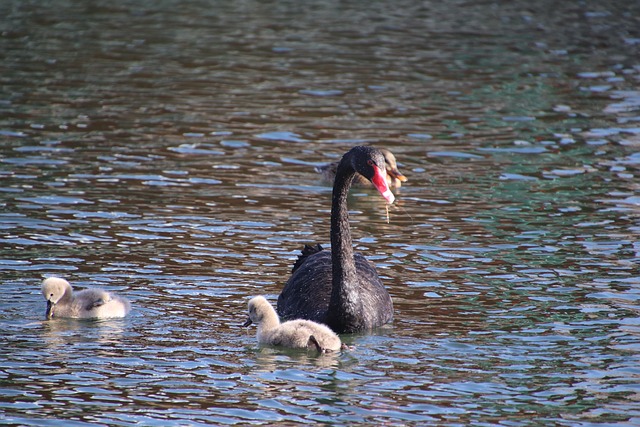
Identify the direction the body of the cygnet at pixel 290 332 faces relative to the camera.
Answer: to the viewer's left

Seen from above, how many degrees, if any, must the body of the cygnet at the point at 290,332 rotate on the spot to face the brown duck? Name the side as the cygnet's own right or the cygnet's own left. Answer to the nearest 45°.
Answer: approximately 90° to the cygnet's own right

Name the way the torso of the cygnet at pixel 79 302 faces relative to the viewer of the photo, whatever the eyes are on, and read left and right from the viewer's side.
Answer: facing to the left of the viewer

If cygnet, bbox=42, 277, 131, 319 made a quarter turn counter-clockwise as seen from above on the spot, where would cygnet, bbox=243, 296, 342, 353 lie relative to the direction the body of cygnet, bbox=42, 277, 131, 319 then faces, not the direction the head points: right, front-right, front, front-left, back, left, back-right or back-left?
front-left

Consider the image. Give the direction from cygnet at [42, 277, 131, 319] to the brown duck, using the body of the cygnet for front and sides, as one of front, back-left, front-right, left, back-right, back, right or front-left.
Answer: back-right
